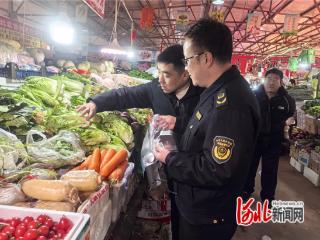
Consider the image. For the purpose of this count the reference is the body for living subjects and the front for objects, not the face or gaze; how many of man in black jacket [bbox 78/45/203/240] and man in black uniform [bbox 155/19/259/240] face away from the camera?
0

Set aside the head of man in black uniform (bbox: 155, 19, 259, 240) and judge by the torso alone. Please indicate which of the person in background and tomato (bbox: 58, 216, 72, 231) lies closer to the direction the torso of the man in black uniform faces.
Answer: the tomato

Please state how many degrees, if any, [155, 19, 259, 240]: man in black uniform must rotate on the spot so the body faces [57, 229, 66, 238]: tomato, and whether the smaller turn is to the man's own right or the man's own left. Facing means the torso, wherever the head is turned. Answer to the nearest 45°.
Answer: approximately 45° to the man's own left

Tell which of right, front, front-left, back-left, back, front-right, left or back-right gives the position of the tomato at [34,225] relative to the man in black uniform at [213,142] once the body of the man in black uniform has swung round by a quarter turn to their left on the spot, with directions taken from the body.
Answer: front-right

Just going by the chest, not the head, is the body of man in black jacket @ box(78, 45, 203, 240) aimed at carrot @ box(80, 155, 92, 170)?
yes

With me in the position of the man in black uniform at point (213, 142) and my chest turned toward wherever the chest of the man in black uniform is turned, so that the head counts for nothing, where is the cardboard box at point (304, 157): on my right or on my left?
on my right

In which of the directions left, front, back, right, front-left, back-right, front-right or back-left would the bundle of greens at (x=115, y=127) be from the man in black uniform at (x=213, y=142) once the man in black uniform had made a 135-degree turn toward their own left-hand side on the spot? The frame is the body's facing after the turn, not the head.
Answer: back

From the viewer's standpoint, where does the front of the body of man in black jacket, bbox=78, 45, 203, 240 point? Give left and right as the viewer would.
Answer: facing the viewer and to the left of the viewer

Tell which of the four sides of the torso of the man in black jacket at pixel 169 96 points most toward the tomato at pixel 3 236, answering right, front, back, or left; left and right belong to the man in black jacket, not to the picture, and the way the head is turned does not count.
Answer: front

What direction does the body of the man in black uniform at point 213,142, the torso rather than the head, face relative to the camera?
to the viewer's left
